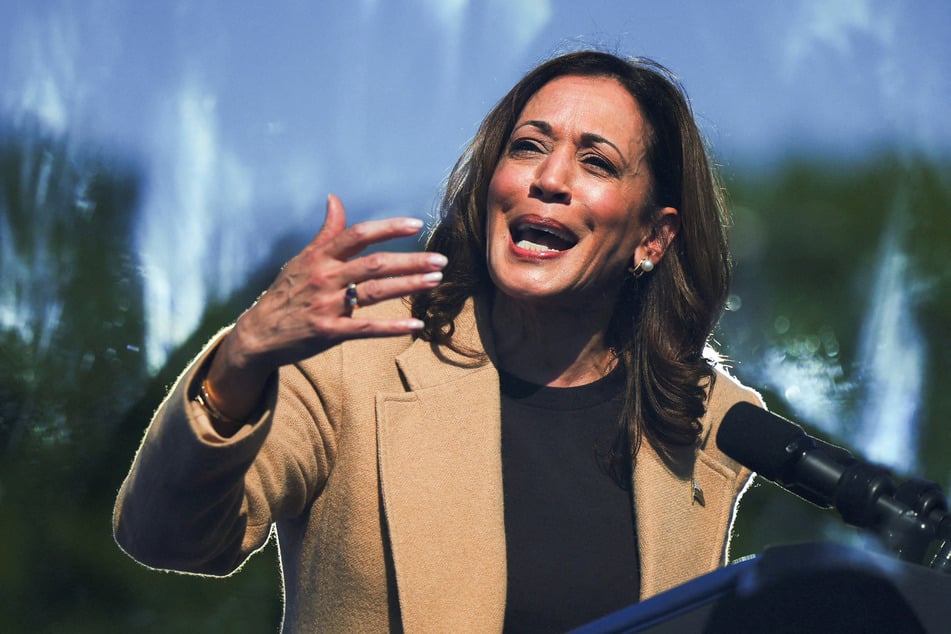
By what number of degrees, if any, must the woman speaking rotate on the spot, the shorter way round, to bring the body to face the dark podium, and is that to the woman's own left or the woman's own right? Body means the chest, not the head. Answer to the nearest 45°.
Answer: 0° — they already face it

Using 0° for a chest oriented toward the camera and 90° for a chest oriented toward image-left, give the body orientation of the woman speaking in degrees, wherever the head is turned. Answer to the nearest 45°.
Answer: approximately 0°

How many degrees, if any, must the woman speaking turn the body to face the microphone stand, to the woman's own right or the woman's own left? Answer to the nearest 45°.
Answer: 0° — they already face it

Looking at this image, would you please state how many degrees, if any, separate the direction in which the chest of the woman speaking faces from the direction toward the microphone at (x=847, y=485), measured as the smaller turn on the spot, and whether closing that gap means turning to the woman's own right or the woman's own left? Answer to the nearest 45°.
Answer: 0° — they already face it
